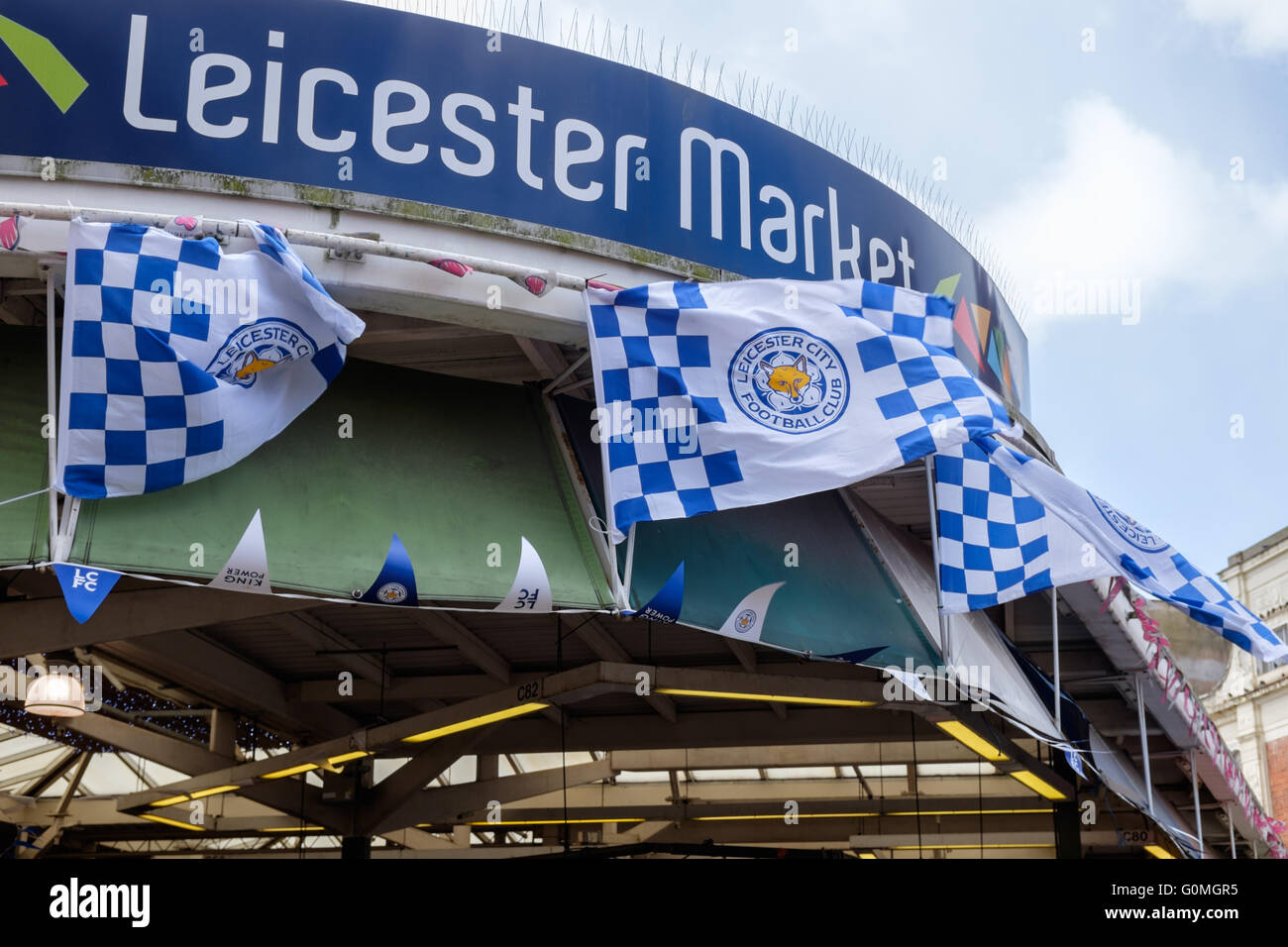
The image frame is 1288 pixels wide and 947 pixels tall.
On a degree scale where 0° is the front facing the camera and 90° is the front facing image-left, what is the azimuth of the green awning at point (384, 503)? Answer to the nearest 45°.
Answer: approximately 0°

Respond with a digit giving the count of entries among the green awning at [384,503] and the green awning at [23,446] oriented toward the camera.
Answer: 2

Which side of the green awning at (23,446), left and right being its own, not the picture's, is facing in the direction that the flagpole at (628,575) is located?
left

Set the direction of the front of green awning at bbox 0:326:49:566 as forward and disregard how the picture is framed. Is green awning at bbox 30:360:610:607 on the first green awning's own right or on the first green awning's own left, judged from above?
on the first green awning's own left

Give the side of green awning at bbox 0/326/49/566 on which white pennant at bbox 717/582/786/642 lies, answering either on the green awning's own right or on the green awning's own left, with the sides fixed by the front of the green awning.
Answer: on the green awning's own left

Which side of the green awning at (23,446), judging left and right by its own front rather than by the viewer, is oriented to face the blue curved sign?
left

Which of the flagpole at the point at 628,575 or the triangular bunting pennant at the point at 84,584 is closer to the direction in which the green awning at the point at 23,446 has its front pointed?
the triangular bunting pennant

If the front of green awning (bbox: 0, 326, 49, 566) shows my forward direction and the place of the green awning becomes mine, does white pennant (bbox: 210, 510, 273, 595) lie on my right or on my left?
on my left

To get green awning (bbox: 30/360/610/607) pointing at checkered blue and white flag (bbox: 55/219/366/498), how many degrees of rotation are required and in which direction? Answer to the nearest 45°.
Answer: approximately 45° to its right
